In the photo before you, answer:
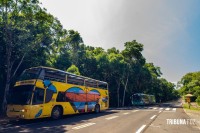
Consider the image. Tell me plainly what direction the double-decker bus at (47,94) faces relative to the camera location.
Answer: facing the viewer and to the left of the viewer
